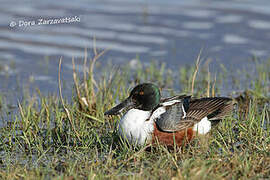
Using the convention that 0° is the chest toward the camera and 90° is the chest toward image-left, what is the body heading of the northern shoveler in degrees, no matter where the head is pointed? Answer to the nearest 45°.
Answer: approximately 90°
